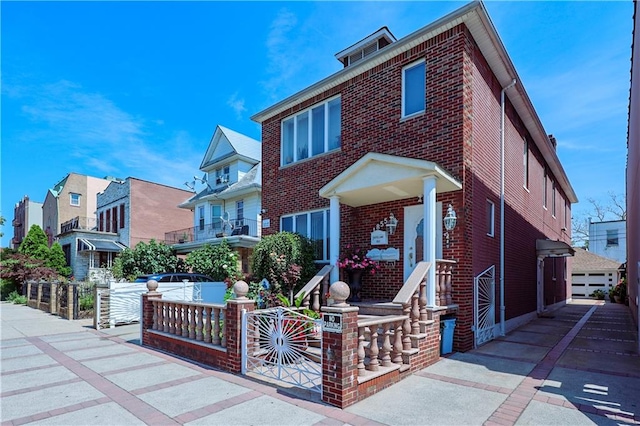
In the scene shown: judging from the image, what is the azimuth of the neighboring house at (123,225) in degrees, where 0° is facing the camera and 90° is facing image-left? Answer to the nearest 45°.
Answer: approximately 45°

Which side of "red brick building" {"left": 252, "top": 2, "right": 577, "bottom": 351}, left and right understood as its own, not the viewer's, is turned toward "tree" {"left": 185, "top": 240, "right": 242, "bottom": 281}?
right

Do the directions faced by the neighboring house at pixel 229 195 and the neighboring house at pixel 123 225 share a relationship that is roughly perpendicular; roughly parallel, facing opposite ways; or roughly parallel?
roughly parallel

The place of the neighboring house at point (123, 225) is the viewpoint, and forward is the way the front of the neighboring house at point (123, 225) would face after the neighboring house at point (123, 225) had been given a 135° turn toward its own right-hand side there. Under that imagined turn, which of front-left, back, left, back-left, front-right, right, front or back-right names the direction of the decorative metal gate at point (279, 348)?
back

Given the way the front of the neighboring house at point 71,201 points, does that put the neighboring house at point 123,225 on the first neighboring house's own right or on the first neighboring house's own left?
on the first neighboring house's own left

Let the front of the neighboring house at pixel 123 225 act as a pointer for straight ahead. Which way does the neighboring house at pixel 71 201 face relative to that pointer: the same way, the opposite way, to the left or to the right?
the same way

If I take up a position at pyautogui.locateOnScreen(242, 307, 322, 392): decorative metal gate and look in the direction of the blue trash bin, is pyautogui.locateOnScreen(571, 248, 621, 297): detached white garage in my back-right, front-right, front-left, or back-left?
front-left

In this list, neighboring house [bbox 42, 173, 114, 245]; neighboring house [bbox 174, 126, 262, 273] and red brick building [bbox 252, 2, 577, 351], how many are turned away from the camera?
0

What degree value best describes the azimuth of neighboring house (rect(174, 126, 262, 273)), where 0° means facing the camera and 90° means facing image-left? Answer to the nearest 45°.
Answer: approximately 45°

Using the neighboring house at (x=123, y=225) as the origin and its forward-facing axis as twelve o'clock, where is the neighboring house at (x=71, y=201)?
the neighboring house at (x=71, y=201) is roughly at 4 o'clock from the neighboring house at (x=123, y=225).

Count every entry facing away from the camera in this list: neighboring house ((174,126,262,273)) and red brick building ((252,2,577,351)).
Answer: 0

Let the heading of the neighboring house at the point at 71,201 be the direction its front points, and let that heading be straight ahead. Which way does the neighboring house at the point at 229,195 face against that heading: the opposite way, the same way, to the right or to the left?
the same way
